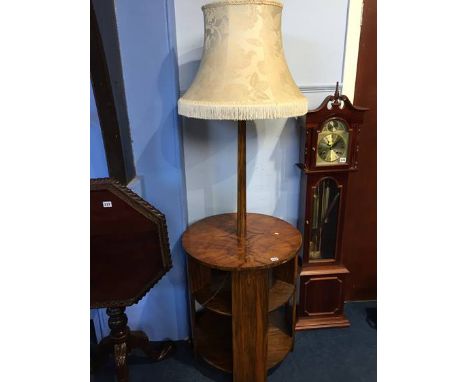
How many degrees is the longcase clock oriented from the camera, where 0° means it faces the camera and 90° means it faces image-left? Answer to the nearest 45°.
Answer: approximately 0°
